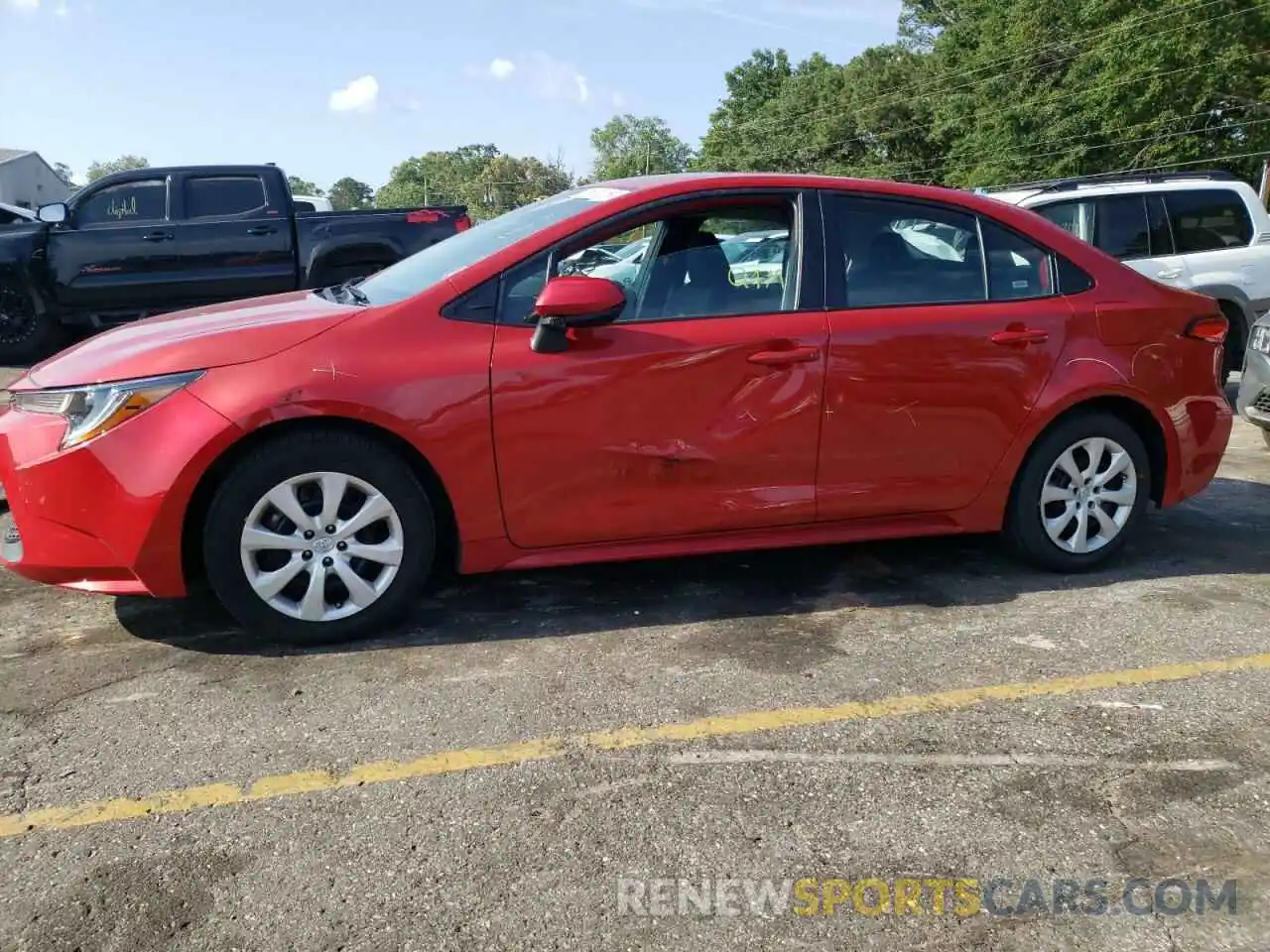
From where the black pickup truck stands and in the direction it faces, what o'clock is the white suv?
The white suv is roughly at 7 o'clock from the black pickup truck.

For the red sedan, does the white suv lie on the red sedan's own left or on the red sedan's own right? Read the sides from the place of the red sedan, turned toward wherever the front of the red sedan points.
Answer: on the red sedan's own right

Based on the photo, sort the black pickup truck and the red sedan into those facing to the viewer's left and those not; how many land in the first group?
2

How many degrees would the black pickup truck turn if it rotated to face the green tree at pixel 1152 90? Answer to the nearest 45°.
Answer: approximately 135° to its right

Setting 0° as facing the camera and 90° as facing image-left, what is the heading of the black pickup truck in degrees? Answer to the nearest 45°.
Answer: approximately 90°

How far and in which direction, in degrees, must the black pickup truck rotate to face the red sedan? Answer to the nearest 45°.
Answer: approximately 90° to its left

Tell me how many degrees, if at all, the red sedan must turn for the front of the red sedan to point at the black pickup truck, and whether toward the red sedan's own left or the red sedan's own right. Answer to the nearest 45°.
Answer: approximately 45° to the red sedan's own right

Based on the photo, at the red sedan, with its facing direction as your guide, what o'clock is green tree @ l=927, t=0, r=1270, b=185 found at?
The green tree is roughly at 4 o'clock from the red sedan.

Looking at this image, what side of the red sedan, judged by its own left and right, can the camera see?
left

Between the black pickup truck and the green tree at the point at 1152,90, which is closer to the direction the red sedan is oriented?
the black pickup truck
